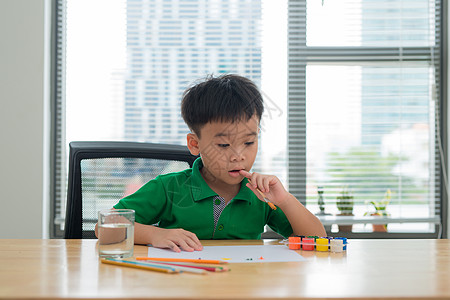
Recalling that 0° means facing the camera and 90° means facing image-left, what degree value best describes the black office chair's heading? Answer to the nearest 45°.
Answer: approximately 0°

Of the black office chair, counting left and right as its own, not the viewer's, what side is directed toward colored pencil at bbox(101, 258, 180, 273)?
front

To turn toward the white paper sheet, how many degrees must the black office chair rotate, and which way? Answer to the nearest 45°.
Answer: approximately 45° to its left

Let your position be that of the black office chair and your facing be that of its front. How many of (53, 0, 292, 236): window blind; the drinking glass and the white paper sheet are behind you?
1

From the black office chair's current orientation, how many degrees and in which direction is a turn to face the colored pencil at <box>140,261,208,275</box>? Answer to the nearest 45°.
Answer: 0° — it already faces it

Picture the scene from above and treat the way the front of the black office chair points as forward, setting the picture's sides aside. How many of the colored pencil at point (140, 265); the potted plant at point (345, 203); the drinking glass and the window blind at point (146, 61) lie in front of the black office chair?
2

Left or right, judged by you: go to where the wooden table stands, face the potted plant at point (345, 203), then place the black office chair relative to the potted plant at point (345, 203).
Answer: left

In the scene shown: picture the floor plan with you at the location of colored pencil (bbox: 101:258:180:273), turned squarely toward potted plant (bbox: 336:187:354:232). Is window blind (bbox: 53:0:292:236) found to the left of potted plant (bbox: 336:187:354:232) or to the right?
left

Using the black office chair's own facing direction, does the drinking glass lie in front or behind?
in front

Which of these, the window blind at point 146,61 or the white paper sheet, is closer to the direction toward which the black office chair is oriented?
the white paper sheet

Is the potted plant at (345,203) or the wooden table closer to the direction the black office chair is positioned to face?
the wooden table

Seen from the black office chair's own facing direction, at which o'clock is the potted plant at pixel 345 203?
The potted plant is roughly at 8 o'clock from the black office chair.

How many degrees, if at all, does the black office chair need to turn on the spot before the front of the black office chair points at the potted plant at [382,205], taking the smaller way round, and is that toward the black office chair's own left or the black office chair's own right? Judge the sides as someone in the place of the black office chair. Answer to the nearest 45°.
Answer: approximately 135° to the black office chair's own left

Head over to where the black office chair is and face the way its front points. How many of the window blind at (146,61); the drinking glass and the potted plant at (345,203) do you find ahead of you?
1

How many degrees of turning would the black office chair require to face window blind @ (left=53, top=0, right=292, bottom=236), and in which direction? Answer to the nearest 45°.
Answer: approximately 180°
